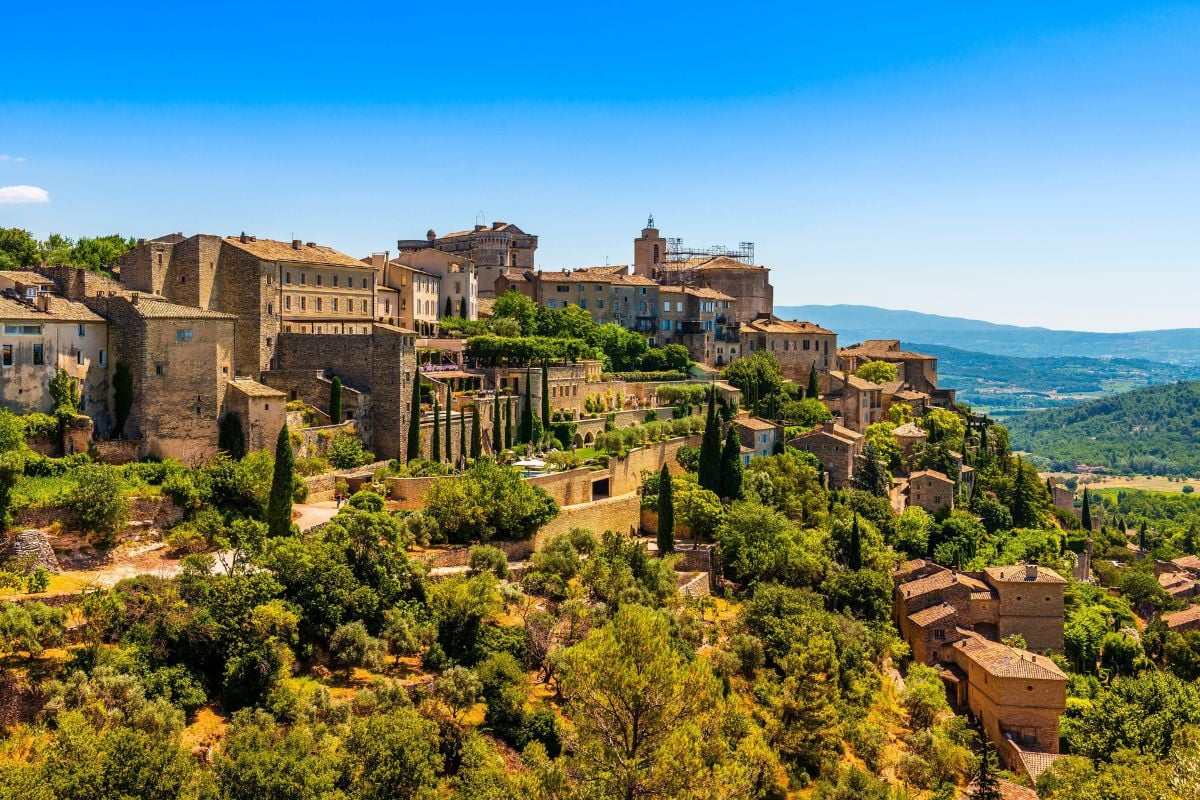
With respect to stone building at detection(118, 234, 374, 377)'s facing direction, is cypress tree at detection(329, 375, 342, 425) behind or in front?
in front

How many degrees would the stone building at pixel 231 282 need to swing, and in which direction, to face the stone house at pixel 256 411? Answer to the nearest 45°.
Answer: approximately 45° to its right

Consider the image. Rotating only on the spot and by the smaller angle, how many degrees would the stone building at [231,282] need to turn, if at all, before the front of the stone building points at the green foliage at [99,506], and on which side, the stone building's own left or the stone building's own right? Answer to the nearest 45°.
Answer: approximately 45° to the stone building's own right

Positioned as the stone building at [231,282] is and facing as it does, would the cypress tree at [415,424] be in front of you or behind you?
in front

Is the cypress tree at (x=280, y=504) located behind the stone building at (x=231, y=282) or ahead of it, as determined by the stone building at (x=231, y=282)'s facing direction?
ahead

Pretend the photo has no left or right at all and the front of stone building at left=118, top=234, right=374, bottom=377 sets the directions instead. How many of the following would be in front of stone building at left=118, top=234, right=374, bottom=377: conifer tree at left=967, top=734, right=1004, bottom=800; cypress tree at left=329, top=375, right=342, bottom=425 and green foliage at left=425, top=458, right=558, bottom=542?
3
